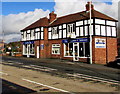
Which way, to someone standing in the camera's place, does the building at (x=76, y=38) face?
facing the viewer and to the left of the viewer
